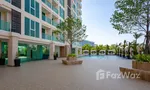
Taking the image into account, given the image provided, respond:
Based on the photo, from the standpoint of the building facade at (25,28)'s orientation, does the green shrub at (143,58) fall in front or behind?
in front

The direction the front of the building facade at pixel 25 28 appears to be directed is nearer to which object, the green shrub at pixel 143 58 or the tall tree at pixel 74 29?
the green shrub

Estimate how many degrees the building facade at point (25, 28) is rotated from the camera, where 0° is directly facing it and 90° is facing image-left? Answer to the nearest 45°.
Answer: approximately 315°

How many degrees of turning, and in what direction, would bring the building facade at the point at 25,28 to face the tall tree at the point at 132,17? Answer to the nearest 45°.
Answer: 0° — it already faces it

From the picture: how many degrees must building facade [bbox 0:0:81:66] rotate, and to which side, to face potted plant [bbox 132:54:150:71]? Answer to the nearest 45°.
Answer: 0° — it already faces it

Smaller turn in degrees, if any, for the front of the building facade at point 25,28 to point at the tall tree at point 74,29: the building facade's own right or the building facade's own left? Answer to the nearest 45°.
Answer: approximately 45° to the building facade's own left
